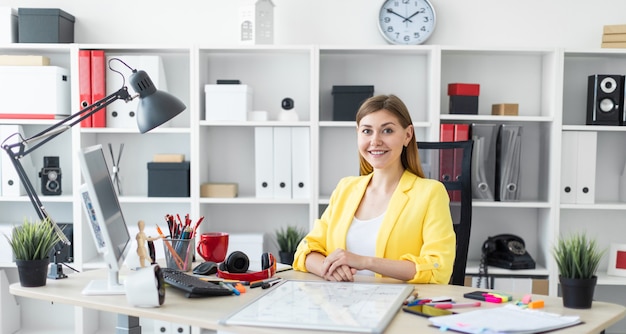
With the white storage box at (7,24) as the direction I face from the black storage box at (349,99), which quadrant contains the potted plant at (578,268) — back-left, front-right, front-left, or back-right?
back-left

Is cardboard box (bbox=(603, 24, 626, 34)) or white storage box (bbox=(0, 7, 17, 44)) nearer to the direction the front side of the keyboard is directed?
the cardboard box

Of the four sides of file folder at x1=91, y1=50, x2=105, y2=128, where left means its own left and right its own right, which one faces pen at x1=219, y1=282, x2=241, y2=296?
front

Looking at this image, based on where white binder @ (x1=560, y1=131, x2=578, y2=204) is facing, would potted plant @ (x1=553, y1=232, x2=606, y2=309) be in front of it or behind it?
in front

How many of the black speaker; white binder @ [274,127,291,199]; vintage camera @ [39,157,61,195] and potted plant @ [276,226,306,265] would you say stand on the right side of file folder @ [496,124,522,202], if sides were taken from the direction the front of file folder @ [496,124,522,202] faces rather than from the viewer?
3

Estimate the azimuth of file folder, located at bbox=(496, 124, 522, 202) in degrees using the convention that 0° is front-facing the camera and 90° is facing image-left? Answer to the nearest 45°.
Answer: approximately 0°

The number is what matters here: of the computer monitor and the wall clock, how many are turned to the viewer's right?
1

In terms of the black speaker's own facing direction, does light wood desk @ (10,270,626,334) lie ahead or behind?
ahead

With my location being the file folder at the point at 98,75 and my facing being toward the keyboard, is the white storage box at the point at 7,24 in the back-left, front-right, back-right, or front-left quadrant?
back-right

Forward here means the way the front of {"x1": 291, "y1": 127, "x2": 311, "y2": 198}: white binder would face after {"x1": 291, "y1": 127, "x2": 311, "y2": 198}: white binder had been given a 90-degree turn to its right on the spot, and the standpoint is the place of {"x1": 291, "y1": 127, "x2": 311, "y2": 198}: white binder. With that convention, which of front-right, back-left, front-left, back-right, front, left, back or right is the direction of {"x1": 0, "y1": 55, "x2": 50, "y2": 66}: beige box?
front
